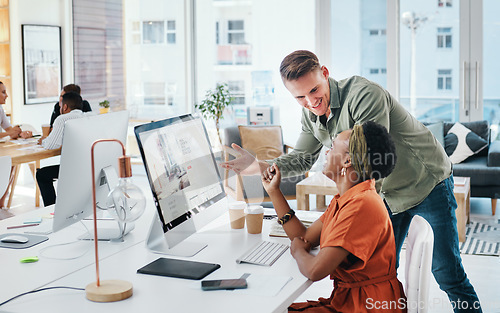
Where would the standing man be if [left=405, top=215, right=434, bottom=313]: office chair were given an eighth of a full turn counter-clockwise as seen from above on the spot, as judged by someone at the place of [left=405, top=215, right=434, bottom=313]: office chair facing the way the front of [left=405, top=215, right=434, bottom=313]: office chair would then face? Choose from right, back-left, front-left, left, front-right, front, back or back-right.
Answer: back-right

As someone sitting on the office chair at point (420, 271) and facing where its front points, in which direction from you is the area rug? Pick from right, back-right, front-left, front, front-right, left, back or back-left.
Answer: right

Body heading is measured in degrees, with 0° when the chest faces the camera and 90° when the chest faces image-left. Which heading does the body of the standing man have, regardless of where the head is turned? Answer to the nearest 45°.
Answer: approximately 45°

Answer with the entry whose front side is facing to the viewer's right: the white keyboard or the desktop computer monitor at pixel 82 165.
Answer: the white keyboard

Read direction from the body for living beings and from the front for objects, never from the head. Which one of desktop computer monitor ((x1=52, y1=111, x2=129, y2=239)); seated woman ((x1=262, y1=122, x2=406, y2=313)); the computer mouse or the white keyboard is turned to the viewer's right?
the white keyboard

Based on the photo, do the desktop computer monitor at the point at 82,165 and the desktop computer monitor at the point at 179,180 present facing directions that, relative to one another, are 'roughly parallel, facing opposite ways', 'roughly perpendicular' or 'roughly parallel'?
roughly parallel, facing opposite ways

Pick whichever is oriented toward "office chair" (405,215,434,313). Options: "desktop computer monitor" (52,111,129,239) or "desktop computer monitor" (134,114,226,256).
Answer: "desktop computer monitor" (134,114,226,256)

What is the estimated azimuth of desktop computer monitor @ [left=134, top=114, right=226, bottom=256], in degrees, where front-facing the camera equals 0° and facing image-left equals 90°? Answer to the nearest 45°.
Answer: approximately 315°

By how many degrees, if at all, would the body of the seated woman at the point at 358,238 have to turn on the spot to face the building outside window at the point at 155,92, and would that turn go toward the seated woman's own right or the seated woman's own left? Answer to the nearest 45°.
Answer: approximately 90° to the seated woman's own right

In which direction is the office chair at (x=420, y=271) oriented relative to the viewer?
to the viewer's left

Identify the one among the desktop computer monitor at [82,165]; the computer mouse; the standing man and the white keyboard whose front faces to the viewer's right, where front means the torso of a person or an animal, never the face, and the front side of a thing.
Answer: the white keyboard

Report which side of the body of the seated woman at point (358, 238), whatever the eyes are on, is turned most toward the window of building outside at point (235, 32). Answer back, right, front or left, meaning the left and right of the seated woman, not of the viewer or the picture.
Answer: right

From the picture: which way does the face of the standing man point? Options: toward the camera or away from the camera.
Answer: toward the camera

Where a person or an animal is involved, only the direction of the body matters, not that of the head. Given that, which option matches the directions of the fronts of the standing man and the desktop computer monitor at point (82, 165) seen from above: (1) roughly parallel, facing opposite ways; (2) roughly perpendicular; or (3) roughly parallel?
roughly perpendicular
